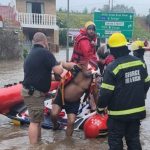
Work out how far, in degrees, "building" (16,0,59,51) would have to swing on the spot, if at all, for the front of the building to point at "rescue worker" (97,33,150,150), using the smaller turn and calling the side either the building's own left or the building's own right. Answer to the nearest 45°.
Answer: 0° — it already faces them

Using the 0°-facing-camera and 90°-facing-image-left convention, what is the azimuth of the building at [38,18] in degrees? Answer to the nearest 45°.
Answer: approximately 0°

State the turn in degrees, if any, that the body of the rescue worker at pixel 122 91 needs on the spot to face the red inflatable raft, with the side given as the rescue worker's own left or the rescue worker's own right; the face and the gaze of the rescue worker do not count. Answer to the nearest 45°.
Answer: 0° — they already face it

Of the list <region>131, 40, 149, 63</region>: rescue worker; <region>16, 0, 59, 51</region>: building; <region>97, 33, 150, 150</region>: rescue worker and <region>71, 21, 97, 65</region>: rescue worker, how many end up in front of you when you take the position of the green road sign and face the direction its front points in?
3

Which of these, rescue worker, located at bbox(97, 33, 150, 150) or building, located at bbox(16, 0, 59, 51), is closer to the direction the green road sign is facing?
the rescue worker

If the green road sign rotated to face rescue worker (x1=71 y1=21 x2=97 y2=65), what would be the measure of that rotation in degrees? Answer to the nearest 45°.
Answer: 0° — it already faces them
